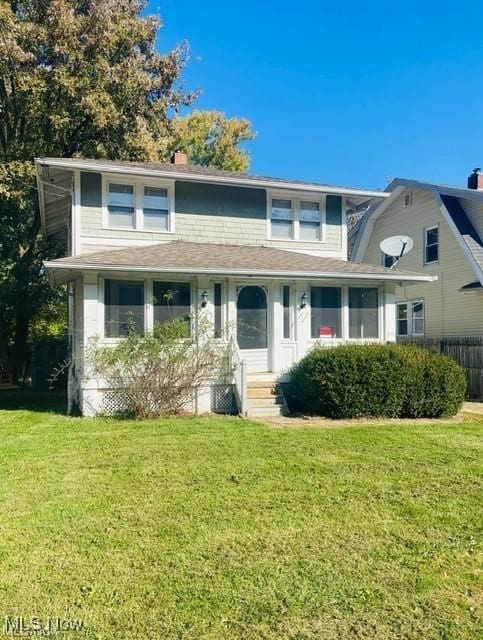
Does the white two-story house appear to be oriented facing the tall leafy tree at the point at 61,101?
no

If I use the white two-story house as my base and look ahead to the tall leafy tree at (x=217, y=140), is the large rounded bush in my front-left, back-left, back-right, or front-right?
back-right

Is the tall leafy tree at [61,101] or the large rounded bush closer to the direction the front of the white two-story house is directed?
the large rounded bush

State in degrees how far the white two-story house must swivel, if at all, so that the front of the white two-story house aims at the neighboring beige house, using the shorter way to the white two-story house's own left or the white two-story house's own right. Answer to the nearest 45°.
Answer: approximately 135° to the white two-story house's own left

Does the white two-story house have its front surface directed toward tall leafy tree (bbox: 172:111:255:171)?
no

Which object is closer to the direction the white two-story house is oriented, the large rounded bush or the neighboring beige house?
the large rounded bush

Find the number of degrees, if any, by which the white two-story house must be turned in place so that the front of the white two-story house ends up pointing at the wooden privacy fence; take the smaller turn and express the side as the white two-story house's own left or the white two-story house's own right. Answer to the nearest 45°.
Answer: approximately 90° to the white two-story house's own left

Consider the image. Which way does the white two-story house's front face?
toward the camera

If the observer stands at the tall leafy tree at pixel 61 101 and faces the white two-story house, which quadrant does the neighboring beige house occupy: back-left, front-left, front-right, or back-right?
front-left

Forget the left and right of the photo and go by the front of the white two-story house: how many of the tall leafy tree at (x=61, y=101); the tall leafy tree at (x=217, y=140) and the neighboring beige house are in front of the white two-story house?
0

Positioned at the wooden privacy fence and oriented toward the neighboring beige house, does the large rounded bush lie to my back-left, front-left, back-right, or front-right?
back-left

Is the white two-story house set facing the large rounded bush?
no

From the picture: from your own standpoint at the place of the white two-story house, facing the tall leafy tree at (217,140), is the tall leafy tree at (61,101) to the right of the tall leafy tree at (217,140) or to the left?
left
